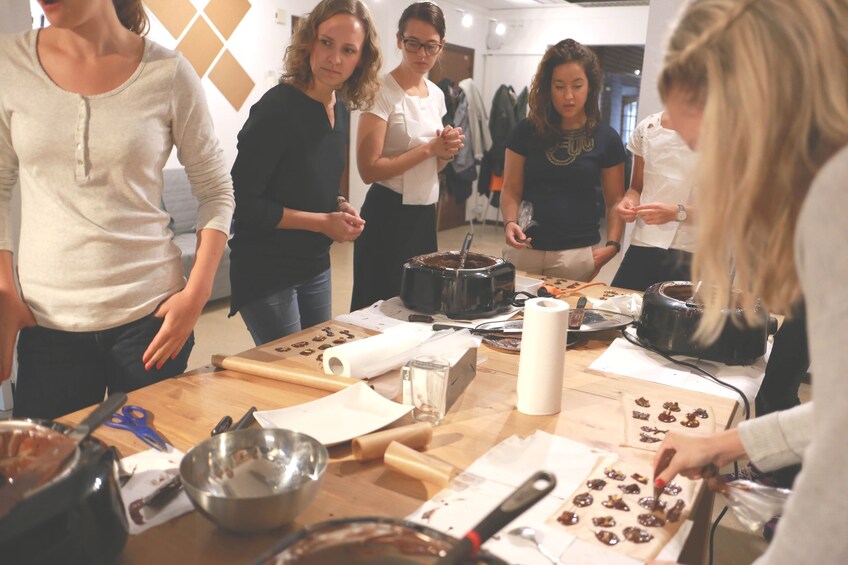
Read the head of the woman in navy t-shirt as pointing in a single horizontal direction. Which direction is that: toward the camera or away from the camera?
toward the camera

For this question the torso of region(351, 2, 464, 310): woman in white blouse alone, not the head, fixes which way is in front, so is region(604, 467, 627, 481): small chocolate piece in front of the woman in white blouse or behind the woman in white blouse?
in front

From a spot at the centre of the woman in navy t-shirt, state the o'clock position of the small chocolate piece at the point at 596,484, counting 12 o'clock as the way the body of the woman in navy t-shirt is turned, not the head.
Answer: The small chocolate piece is roughly at 12 o'clock from the woman in navy t-shirt.

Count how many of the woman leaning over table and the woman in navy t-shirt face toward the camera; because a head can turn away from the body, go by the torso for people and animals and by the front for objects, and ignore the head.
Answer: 1

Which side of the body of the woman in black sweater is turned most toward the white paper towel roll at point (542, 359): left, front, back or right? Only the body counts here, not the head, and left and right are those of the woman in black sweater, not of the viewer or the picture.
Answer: front

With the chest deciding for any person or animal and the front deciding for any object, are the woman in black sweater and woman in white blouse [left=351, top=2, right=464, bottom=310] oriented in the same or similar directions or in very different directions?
same or similar directions

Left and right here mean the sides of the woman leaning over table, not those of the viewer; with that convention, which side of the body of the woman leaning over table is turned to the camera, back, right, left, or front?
left

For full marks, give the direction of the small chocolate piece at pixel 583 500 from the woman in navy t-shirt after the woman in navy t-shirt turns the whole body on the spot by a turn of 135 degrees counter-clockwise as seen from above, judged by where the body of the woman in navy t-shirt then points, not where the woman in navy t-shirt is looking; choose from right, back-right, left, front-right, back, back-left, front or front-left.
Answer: back-right

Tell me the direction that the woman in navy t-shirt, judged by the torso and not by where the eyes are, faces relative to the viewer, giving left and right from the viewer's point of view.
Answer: facing the viewer

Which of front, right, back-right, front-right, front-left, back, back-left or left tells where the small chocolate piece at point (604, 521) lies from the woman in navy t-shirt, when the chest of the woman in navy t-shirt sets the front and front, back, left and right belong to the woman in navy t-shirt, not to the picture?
front

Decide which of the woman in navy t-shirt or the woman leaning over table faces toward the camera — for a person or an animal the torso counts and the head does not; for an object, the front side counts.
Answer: the woman in navy t-shirt

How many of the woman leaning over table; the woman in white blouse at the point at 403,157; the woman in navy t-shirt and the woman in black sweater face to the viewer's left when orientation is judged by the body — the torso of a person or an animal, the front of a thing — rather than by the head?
1

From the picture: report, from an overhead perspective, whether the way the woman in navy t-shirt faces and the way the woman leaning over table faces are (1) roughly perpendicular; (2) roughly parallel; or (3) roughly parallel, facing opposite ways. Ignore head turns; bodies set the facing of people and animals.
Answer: roughly perpendicular
